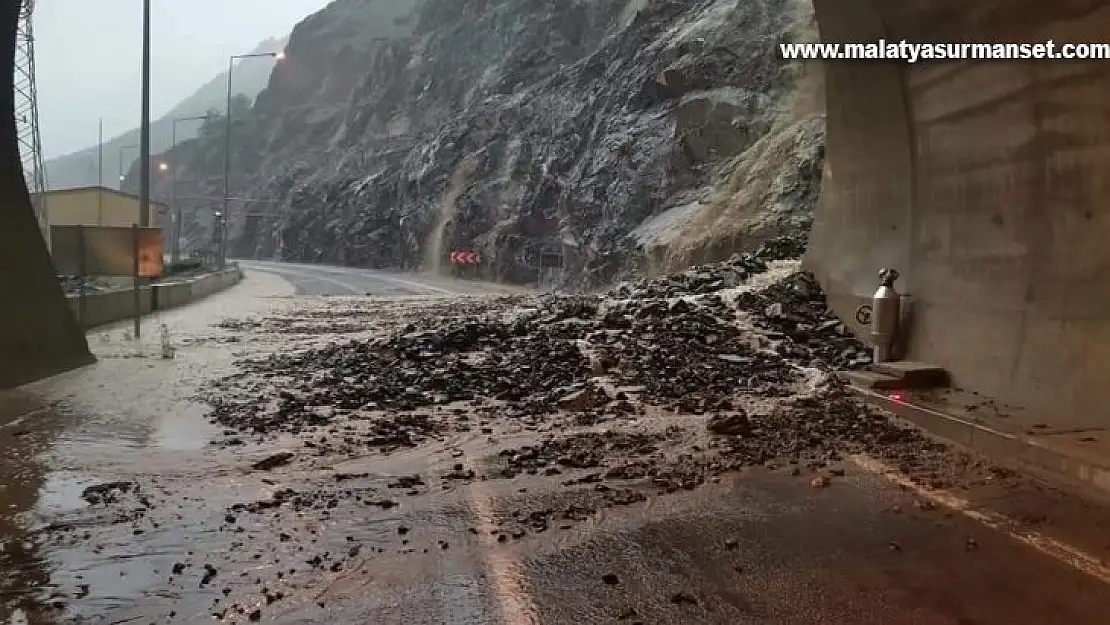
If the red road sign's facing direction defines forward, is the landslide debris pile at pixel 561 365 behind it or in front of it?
in front

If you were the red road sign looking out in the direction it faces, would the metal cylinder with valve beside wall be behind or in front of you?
in front

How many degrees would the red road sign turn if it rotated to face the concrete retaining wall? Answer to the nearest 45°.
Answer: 0° — it already faces it

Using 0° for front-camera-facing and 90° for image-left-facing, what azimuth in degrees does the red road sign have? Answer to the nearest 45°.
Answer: approximately 0°

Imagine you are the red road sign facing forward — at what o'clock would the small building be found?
The small building is roughly at 2 o'clock from the red road sign.

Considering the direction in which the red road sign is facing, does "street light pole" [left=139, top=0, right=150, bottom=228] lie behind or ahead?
ahead

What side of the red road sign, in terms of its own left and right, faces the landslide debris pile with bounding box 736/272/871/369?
front

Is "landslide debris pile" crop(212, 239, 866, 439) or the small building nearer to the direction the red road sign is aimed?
the landslide debris pile
